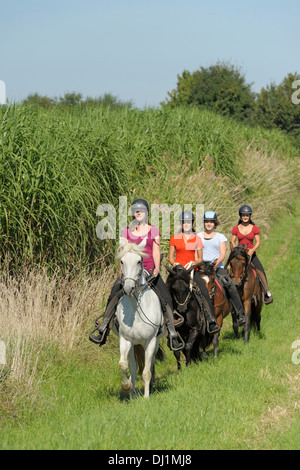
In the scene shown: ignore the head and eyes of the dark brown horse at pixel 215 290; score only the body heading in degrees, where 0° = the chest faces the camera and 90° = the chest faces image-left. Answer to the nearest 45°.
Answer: approximately 45°

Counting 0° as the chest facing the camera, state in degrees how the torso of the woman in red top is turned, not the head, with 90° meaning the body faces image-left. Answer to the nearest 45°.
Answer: approximately 0°

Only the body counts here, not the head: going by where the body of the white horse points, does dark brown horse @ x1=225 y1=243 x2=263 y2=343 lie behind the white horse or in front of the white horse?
behind

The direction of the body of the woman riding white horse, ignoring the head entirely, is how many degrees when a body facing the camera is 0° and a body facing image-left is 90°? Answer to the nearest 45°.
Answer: approximately 0°

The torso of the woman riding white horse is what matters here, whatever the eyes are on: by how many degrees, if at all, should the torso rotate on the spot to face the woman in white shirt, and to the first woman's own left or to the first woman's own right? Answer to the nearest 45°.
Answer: approximately 135° to the first woman's own left

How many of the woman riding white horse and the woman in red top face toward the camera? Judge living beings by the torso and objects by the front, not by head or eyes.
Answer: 2

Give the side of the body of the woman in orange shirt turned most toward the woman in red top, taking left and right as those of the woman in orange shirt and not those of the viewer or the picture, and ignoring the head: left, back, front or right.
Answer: back
